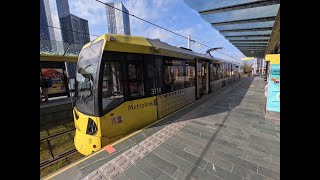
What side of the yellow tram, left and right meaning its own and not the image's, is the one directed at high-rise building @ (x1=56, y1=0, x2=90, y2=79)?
right

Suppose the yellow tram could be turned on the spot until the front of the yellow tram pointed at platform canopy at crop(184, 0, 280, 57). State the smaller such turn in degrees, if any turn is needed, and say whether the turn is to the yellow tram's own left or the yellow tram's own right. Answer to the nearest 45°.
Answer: approximately 90° to the yellow tram's own left

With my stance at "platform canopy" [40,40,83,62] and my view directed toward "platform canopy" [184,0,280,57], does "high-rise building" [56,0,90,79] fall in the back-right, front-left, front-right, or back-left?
back-left

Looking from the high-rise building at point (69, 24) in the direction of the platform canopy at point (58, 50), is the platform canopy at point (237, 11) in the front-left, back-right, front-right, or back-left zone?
front-left

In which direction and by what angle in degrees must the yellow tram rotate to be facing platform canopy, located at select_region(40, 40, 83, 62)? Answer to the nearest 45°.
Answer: approximately 90° to its right

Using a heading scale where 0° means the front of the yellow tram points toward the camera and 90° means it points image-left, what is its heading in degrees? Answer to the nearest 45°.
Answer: approximately 45°
